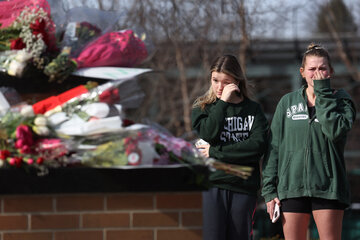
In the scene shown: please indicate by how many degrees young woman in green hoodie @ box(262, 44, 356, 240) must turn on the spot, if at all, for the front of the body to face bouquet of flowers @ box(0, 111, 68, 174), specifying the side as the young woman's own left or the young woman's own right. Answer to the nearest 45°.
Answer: approximately 45° to the young woman's own right

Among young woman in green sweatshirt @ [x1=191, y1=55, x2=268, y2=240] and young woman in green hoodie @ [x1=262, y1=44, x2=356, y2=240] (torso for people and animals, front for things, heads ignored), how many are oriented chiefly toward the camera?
2

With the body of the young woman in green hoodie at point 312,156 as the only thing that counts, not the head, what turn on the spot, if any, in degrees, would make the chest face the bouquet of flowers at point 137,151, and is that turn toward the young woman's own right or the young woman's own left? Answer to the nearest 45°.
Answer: approximately 45° to the young woman's own right

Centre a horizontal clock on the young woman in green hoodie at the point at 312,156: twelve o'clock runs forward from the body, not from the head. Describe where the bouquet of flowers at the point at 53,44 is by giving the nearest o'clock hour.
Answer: The bouquet of flowers is roughly at 2 o'clock from the young woman in green hoodie.

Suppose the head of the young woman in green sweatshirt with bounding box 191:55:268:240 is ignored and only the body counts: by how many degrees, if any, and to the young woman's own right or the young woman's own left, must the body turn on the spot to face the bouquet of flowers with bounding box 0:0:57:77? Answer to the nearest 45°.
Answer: approximately 45° to the young woman's own right

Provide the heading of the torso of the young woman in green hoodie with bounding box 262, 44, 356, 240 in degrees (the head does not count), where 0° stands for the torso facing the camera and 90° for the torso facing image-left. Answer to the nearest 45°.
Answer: approximately 0°
